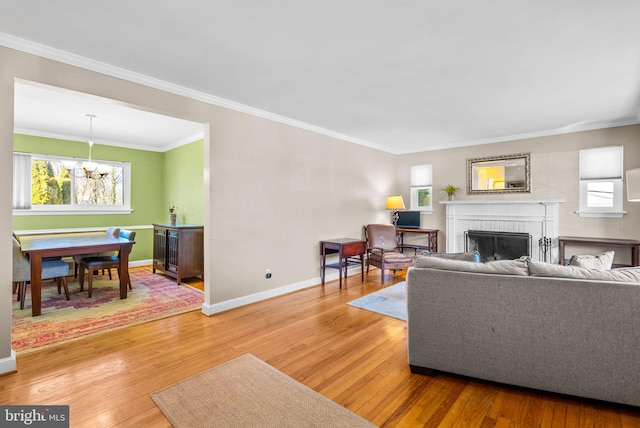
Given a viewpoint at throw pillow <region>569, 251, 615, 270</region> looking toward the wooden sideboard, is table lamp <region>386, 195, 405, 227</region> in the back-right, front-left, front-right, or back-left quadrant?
front-right

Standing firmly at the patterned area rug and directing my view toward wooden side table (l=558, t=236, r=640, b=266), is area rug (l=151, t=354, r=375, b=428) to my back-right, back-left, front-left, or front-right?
front-right

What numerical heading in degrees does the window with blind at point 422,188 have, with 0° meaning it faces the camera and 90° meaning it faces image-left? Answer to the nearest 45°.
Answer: approximately 0°

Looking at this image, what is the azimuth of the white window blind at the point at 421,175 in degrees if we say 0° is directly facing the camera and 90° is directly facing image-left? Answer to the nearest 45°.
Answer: approximately 0°

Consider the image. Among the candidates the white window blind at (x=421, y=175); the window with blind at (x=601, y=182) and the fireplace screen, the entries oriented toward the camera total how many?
3

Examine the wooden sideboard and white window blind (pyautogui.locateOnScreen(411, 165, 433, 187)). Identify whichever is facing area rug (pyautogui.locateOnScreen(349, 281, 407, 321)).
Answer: the white window blind

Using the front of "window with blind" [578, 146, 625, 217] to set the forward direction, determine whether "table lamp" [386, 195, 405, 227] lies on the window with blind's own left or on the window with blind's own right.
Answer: on the window with blind's own right

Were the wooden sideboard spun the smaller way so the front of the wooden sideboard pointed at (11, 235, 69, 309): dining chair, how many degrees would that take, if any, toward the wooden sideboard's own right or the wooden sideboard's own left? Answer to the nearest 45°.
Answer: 0° — it already faces it

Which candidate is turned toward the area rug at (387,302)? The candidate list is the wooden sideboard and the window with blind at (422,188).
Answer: the window with blind

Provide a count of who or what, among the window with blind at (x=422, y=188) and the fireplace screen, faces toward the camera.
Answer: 2

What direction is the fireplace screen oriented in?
toward the camera

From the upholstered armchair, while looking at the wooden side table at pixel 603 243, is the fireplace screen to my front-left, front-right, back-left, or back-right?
front-left

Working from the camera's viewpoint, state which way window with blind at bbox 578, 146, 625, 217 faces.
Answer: facing the viewer

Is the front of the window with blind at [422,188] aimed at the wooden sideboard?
no

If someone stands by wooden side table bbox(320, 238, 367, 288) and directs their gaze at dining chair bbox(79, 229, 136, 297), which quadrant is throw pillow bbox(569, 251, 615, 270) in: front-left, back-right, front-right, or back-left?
back-left

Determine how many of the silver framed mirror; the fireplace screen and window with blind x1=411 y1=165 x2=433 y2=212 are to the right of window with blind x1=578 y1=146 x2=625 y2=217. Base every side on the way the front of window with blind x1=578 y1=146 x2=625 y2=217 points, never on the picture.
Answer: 3

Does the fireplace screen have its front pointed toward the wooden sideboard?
no

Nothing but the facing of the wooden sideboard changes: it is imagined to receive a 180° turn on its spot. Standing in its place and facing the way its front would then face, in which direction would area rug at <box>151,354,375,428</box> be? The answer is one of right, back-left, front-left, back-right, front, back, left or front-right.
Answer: back-right

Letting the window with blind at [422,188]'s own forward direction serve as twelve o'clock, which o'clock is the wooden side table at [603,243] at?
The wooden side table is roughly at 10 o'clock from the window with blind.

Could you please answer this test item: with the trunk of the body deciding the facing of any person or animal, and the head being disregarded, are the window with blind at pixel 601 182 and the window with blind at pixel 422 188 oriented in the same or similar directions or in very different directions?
same or similar directions

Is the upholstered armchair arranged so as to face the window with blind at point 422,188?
no
